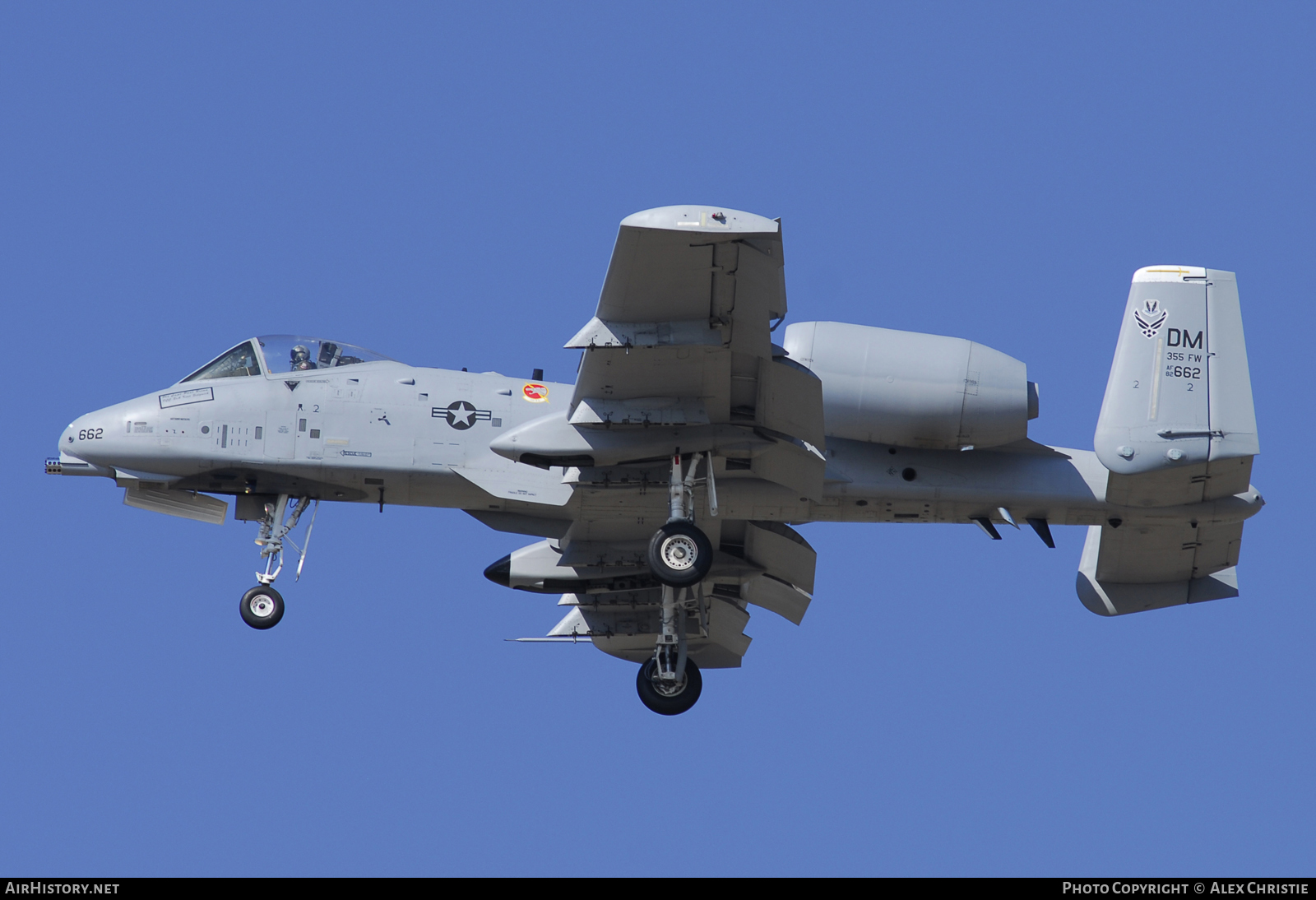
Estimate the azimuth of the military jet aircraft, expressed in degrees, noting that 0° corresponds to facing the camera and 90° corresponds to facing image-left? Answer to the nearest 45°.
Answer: approximately 90°
